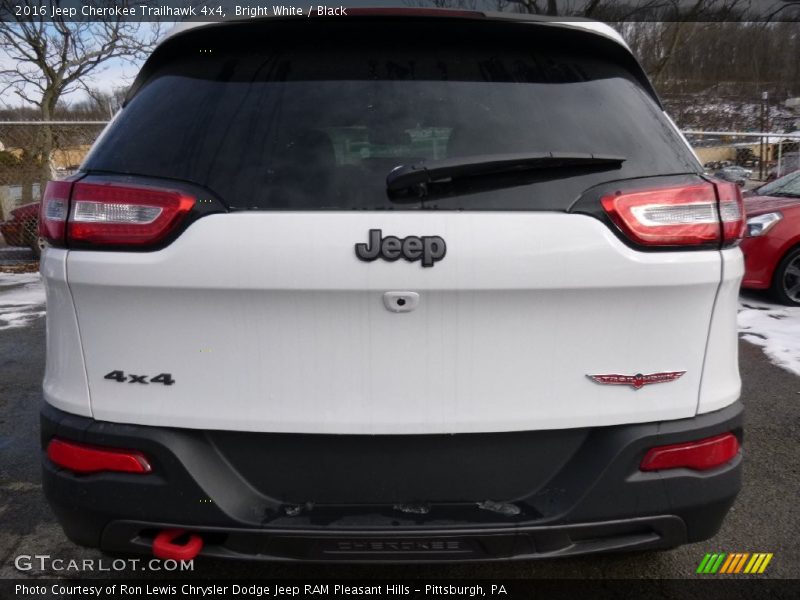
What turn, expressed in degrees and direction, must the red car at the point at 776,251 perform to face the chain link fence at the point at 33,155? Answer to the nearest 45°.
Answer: approximately 45° to its right

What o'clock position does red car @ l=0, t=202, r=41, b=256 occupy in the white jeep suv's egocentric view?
The red car is roughly at 11 o'clock from the white jeep suv.

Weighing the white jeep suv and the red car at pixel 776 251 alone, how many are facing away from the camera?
1

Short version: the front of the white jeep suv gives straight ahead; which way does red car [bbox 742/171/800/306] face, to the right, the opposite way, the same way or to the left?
to the left

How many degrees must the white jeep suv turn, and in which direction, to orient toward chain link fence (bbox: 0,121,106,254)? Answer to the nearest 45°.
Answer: approximately 45° to its left

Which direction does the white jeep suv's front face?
away from the camera

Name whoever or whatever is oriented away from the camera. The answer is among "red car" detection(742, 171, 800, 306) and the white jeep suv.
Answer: the white jeep suv

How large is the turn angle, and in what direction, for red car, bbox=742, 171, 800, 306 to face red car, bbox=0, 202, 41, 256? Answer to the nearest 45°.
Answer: approximately 45° to its right

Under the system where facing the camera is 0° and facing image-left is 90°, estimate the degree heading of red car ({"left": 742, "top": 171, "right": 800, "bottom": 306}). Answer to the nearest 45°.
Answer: approximately 45°

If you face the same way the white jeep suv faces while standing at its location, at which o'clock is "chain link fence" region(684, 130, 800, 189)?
The chain link fence is roughly at 1 o'clock from the white jeep suv.

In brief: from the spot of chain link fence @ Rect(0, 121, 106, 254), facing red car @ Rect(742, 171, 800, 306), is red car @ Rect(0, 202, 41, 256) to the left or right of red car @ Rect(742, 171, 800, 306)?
left
